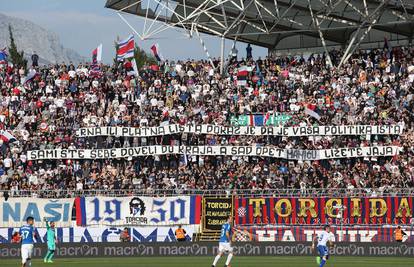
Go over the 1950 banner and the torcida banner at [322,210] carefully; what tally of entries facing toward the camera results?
2

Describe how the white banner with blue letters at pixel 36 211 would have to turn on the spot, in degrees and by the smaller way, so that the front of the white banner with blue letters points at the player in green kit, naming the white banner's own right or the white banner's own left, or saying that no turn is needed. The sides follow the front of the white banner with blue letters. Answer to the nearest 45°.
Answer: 0° — it already faces them

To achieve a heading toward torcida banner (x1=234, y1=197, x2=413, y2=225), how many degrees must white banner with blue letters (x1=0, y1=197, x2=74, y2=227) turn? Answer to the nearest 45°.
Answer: approximately 90° to its left

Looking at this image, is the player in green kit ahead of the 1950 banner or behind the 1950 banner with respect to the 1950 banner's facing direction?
ahead

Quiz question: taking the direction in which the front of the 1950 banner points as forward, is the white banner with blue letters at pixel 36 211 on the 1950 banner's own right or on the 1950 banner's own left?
on the 1950 banner's own right

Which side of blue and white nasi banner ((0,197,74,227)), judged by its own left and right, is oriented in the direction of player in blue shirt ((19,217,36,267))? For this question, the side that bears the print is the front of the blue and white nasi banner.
front

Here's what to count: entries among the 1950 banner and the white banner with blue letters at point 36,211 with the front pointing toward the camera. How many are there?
2

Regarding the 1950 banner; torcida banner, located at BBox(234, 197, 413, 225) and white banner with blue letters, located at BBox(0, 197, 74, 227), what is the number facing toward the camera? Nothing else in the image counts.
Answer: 3
